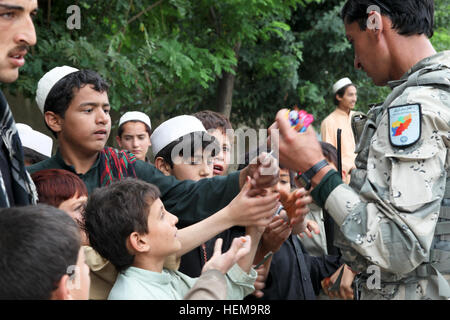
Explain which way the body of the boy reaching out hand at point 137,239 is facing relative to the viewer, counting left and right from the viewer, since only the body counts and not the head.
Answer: facing to the right of the viewer

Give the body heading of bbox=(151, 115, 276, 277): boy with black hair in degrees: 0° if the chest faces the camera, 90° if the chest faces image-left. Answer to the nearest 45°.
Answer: approximately 315°

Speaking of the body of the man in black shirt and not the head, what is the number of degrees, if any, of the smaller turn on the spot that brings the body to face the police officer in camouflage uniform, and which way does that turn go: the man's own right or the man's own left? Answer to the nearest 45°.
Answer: approximately 45° to the man's own left

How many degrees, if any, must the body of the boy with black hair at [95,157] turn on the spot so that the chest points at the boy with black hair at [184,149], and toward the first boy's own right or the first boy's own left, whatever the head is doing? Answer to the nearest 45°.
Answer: approximately 90° to the first boy's own left

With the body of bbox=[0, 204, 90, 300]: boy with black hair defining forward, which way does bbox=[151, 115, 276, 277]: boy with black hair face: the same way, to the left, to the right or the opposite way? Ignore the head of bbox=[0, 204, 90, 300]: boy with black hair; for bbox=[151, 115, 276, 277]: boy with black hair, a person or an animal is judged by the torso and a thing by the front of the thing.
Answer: to the right

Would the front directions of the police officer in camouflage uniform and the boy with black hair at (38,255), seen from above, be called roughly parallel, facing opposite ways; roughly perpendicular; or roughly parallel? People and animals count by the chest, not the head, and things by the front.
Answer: roughly perpendicular

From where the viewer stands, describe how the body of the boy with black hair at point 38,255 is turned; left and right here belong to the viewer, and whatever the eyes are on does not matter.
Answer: facing away from the viewer and to the right of the viewer

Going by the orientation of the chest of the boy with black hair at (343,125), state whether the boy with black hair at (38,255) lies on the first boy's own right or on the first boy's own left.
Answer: on the first boy's own right

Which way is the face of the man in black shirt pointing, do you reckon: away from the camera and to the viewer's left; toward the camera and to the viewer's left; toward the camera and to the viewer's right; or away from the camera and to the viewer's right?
toward the camera and to the viewer's right

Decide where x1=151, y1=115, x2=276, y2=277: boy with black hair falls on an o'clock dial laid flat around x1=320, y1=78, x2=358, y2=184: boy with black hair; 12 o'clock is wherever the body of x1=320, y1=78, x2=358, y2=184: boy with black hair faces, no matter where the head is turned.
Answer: x1=151, y1=115, x2=276, y2=277: boy with black hair is roughly at 2 o'clock from x1=320, y1=78, x2=358, y2=184: boy with black hair.

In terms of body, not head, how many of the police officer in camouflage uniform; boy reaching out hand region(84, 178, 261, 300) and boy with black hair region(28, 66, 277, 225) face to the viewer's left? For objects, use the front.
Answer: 1

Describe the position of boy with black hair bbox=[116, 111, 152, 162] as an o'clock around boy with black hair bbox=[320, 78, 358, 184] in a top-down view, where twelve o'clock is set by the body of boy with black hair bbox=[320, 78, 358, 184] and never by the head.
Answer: boy with black hair bbox=[116, 111, 152, 162] is roughly at 3 o'clock from boy with black hair bbox=[320, 78, 358, 184].

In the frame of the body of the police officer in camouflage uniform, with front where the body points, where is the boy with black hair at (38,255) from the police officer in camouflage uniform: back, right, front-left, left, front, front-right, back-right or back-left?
front-left

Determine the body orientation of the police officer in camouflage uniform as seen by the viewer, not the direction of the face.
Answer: to the viewer's left

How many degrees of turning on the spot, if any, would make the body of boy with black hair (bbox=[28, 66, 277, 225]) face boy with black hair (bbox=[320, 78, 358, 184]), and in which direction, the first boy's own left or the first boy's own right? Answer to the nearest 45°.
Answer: approximately 90° to the first boy's own left
